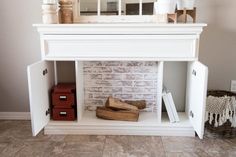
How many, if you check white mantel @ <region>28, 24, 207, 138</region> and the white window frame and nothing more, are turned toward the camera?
2

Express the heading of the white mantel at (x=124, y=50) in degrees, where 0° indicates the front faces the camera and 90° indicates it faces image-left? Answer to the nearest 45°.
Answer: approximately 0°

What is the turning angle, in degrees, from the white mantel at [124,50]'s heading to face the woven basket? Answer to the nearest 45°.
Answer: approximately 90° to its left
